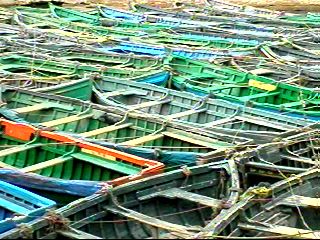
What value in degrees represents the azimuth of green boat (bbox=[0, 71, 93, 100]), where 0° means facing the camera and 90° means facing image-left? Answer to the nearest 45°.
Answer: approximately 315°

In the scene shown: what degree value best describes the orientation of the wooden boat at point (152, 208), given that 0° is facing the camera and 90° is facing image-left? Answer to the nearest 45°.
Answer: approximately 225°
